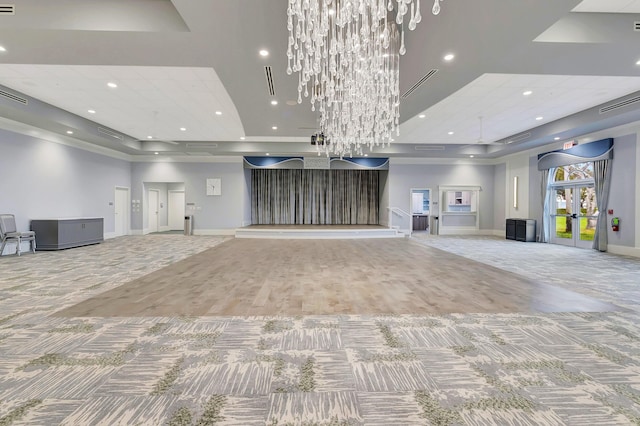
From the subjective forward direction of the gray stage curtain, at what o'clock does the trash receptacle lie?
The trash receptacle is roughly at 2 o'clock from the gray stage curtain.

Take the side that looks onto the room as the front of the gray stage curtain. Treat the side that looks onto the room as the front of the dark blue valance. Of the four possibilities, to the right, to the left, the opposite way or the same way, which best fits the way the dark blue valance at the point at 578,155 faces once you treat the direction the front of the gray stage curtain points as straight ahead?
to the right

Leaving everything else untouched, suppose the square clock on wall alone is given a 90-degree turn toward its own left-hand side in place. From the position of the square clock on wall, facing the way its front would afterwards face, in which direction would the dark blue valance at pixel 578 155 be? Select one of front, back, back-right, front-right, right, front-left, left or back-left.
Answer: front-right

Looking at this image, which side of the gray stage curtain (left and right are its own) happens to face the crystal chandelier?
front

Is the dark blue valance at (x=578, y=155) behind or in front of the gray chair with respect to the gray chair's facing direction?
in front

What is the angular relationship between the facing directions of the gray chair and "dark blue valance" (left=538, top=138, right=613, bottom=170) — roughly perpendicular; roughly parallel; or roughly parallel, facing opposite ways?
roughly parallel, facing opposite ways

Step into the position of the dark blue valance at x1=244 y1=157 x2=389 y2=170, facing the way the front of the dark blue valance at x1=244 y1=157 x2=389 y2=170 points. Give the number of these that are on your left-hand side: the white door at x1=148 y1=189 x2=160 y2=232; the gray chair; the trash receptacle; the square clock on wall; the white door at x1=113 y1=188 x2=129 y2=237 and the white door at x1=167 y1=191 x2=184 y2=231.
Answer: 0

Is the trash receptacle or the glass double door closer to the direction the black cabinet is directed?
the trash receptacle

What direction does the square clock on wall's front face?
toward the camera

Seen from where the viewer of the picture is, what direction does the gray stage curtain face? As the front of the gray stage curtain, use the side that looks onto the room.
facing the viewer

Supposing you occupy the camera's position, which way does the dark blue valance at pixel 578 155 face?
facing the viewer and to the left of the viewer

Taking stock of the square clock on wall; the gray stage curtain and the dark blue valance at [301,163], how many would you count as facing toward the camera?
3

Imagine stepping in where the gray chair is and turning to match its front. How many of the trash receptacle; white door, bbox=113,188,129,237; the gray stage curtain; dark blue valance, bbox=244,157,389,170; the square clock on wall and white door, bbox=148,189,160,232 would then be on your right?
0

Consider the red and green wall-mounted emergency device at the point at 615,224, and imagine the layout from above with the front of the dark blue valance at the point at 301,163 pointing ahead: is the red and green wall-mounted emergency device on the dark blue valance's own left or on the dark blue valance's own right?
on the dark blue valance's own left

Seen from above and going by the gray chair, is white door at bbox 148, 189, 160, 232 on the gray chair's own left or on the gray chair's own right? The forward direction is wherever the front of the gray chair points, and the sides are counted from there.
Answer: on the gray chair's own left

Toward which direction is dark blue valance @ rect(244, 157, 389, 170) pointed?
toward the camera

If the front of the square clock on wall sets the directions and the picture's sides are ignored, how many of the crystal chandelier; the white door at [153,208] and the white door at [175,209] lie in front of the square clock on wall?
1

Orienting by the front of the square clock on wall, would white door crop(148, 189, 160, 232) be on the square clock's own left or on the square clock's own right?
on the square clock's own right

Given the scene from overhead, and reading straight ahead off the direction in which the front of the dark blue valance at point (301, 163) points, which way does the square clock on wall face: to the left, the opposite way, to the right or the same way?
the same way

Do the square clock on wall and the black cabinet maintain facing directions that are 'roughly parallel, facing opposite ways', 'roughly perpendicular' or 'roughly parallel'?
roughly perpendicular
